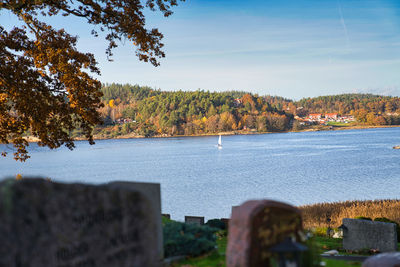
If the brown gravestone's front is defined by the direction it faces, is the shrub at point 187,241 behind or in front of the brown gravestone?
behind

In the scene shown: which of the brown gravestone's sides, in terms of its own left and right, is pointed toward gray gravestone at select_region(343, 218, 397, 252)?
left

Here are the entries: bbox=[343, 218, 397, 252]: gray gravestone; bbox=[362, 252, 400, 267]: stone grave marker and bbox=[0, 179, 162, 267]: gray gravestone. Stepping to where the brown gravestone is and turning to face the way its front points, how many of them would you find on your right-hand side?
1

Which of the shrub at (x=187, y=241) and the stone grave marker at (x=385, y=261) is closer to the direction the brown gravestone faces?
the stone grave marker

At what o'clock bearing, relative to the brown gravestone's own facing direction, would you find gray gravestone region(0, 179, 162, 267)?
The gray gravestone is roughly at 3 o'clock from the brown gravestone.

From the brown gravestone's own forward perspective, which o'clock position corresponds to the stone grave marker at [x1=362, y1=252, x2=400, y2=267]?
The stone grave marker is roughly at 10 o'clock from the brown gravestone.

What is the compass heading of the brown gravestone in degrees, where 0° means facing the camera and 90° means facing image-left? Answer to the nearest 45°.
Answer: approximately 315°

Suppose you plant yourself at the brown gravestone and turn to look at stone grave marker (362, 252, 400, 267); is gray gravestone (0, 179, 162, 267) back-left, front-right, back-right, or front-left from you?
back-right

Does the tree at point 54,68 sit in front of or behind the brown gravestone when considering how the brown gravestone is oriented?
behind

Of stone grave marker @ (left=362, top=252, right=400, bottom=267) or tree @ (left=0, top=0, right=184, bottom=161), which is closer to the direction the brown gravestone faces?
the stone grave marker

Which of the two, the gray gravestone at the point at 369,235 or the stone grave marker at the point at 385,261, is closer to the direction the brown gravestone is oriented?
the stone grave marker
